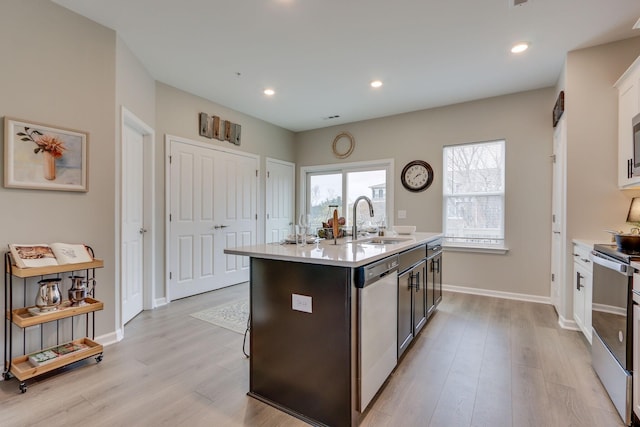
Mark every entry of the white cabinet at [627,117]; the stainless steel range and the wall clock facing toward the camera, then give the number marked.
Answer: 1

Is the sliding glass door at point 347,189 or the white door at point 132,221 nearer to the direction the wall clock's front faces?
the white door

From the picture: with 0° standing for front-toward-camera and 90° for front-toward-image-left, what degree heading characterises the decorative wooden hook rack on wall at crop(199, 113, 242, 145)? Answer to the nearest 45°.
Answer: approximately 315°

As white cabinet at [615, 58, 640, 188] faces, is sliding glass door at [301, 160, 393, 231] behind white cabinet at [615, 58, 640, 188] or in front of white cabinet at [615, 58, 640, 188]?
in front

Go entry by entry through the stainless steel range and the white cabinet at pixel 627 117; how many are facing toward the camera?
0

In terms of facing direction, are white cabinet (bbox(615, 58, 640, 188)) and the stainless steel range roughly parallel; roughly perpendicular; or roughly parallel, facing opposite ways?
roughly parallel

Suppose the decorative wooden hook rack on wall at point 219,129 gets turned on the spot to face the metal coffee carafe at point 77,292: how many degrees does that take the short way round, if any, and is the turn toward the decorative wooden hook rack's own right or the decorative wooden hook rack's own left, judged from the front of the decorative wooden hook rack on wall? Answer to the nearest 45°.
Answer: approximately 90° to the decorative wooden hook rack's own right

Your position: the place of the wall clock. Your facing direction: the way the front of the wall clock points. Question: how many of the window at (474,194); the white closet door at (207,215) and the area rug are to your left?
1

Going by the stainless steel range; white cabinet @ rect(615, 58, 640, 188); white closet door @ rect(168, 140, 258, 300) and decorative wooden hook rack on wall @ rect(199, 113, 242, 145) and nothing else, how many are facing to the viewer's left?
2

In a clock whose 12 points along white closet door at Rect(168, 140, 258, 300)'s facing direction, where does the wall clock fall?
The wall clock is roughly at 11 o'clock from the white closet door.

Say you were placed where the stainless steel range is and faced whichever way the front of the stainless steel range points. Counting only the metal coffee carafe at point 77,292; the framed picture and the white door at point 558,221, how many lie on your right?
1

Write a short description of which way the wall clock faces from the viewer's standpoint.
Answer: facing the viewer

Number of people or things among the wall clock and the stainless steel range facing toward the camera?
1

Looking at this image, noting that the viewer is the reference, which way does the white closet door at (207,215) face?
facing the viewer and to the right of the viewer

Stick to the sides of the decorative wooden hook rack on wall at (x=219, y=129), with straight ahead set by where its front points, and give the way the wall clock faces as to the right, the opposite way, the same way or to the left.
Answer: to the right

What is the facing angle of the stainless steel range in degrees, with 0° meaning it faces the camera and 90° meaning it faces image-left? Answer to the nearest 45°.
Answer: approximately 90°

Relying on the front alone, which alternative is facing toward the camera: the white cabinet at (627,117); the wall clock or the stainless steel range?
the wall clock
